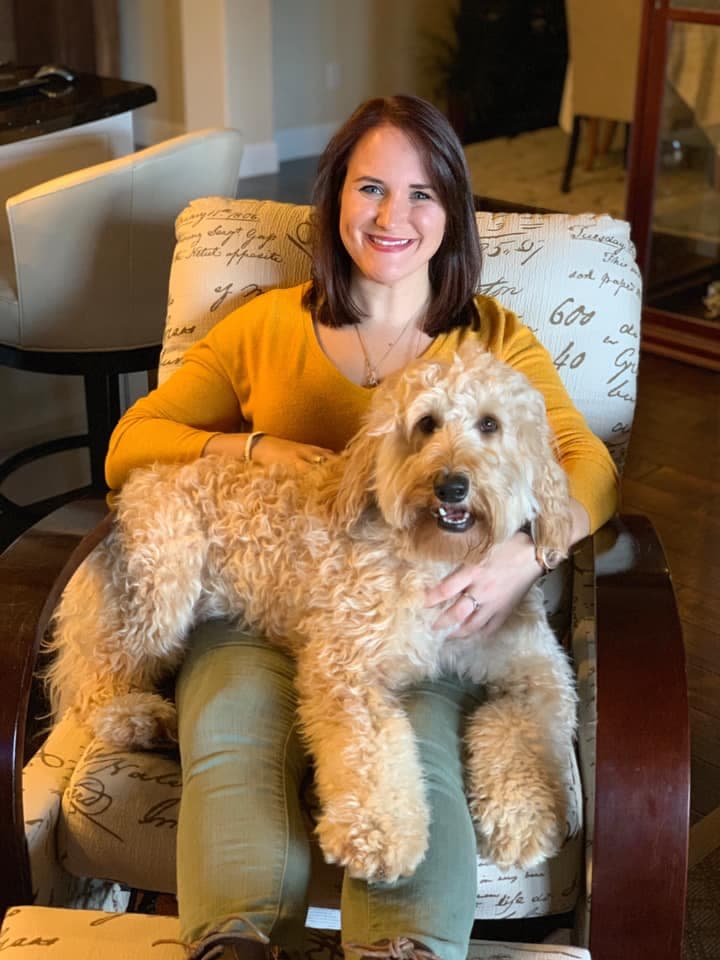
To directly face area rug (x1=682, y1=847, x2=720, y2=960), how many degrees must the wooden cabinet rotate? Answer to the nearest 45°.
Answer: approximately 45° to its left

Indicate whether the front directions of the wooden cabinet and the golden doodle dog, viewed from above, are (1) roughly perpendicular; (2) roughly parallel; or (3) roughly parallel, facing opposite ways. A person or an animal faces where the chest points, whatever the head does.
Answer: roughly perpendicular

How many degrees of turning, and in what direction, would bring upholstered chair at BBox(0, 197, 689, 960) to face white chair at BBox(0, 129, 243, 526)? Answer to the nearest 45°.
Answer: approximately 135° to its right

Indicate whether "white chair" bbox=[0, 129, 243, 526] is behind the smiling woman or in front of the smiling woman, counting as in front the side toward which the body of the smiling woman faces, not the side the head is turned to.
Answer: behind

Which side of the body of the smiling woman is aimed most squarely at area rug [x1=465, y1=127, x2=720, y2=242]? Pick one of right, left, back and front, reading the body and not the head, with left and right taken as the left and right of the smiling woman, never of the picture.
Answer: back

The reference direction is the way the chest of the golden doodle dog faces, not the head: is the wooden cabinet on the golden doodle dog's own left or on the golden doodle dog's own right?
on the golden doodle dog's own left

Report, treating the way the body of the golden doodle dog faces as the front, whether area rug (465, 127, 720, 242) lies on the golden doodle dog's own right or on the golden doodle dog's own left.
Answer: on the golden doodle dog's own left
